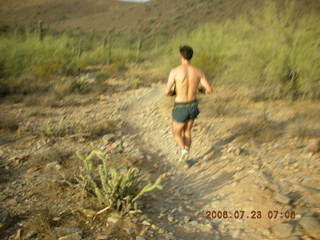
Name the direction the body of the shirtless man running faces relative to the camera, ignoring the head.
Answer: away from the camera

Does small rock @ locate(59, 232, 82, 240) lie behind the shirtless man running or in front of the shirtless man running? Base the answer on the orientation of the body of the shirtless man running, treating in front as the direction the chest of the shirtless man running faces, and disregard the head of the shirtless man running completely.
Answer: behind

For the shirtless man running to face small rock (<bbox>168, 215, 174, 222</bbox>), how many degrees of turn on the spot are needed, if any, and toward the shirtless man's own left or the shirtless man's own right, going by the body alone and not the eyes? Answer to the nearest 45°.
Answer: approximately 180°

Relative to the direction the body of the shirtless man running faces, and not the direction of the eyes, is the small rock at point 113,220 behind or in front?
behind

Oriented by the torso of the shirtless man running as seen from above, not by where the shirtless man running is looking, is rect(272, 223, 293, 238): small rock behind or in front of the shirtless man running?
behind

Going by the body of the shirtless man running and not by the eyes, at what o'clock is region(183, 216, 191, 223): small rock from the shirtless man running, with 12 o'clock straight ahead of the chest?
The small rock is roughly at 6 o'clock from the shirtless man running.

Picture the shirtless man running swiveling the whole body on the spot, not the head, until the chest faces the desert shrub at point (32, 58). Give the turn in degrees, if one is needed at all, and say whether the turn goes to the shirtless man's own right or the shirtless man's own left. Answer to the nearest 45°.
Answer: approximately 45° to the shirtless man's own left

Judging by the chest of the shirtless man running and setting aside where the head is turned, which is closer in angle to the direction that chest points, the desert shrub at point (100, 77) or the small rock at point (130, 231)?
the desert shrub

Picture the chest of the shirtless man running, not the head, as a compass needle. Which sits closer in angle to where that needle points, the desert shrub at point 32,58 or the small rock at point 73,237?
the desert shrub

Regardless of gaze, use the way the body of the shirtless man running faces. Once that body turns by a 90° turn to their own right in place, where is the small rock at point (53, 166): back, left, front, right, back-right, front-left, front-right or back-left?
back
